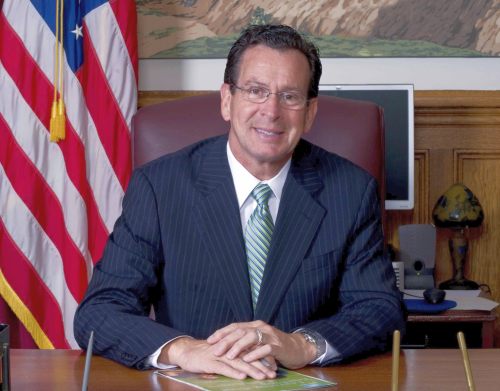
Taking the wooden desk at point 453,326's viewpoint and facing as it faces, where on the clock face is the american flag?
The american flag is roughly at 3 o'clock from the wooden desk.

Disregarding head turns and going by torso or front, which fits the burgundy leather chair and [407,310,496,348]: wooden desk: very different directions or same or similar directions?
same or similar directions

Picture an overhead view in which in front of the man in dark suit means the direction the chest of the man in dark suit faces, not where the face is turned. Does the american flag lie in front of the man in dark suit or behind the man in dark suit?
behind

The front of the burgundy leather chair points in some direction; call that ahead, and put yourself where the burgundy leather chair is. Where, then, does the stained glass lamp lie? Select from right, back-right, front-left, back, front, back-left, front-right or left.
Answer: back-left

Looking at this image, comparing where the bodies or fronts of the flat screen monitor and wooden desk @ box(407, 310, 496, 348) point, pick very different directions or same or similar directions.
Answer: same or similar directions

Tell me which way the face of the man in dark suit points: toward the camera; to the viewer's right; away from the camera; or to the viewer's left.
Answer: toward the camera

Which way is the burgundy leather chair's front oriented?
toward the camera

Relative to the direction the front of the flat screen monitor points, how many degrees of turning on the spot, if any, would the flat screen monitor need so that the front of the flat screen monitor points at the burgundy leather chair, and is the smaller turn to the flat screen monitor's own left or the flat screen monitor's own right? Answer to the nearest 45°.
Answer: approximately 45° to the flat screen monitor's own right

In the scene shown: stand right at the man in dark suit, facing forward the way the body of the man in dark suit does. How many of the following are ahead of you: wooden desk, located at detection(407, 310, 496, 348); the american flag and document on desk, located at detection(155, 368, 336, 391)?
1

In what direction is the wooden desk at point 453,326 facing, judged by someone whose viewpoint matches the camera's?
facing the viewer

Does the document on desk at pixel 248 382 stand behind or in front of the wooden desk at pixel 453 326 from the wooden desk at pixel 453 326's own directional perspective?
in front
